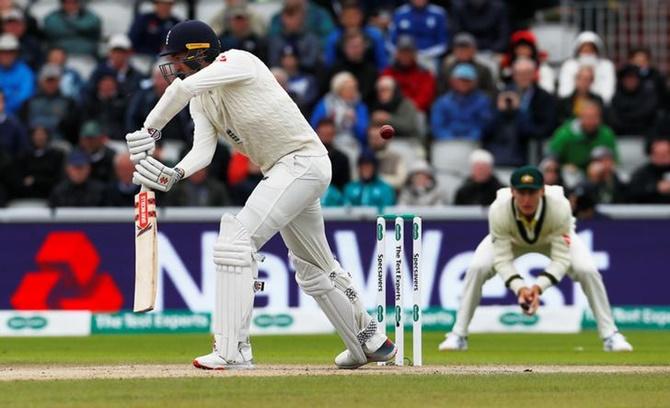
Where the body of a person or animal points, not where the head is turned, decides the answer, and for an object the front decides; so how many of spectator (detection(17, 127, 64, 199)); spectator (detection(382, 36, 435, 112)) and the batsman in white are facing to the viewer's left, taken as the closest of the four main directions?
1

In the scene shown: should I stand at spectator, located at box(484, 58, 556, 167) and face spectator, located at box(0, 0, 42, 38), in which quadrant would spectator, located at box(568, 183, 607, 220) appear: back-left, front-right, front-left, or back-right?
back-left

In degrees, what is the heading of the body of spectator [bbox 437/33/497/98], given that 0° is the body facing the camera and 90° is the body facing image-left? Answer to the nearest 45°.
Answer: approximately 0°

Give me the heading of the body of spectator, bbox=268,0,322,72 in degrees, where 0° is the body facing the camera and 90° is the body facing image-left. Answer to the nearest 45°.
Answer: approximately 0°

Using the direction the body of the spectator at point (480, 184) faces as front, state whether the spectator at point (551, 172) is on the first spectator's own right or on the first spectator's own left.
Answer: on the first spectator's own left

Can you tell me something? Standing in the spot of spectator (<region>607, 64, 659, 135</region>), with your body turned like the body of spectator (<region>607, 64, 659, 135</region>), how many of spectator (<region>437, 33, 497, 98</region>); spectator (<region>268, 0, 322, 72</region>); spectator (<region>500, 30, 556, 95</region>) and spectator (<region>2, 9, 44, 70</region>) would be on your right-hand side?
4

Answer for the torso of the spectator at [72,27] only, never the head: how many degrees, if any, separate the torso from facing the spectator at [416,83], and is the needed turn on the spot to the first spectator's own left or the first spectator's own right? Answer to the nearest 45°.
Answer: approximately 90° to the first spectator's own left
